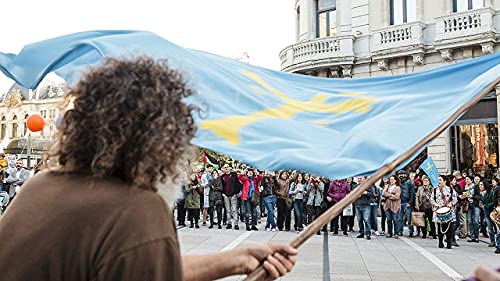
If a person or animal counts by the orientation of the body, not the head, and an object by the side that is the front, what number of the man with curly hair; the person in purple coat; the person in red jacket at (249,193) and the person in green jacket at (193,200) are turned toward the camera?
3

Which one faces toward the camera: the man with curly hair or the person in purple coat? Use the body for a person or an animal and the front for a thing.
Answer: the person in purple coat

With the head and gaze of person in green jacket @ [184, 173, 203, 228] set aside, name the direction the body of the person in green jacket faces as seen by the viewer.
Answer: toward the camera

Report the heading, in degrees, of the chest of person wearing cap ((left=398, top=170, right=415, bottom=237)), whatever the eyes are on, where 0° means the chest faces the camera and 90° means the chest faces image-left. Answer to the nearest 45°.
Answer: approximately 45°

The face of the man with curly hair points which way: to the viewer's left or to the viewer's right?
to the viewer's right

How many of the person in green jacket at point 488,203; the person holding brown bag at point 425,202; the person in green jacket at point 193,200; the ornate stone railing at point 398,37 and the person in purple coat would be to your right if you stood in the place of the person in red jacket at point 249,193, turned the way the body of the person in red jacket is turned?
1

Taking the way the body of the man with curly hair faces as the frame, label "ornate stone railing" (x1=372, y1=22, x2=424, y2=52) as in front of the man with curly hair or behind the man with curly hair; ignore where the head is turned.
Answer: in front

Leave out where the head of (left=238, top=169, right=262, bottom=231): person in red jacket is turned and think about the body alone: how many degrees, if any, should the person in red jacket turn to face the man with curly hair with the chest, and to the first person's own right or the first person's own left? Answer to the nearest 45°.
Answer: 0° — they already face them

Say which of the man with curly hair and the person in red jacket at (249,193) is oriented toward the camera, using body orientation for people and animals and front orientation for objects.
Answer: the person in red jacket

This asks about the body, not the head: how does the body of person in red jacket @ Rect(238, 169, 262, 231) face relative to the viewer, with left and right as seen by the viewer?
facing the viewer

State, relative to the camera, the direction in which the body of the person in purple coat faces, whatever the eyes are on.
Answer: toward the camera

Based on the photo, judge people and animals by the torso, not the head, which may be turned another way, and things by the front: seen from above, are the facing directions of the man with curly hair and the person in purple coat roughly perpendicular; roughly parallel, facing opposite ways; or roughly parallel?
roughly parallel, facing opposite ways

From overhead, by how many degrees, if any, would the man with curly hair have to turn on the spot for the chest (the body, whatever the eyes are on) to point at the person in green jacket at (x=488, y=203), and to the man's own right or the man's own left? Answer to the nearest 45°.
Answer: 0° — they already face them

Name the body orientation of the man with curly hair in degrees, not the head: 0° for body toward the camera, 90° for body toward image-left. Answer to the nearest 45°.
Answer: approximately 225°

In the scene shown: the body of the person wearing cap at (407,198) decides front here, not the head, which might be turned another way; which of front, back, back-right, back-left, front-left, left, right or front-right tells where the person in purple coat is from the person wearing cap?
front-right

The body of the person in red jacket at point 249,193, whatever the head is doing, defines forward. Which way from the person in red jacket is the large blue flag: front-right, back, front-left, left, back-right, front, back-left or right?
front
